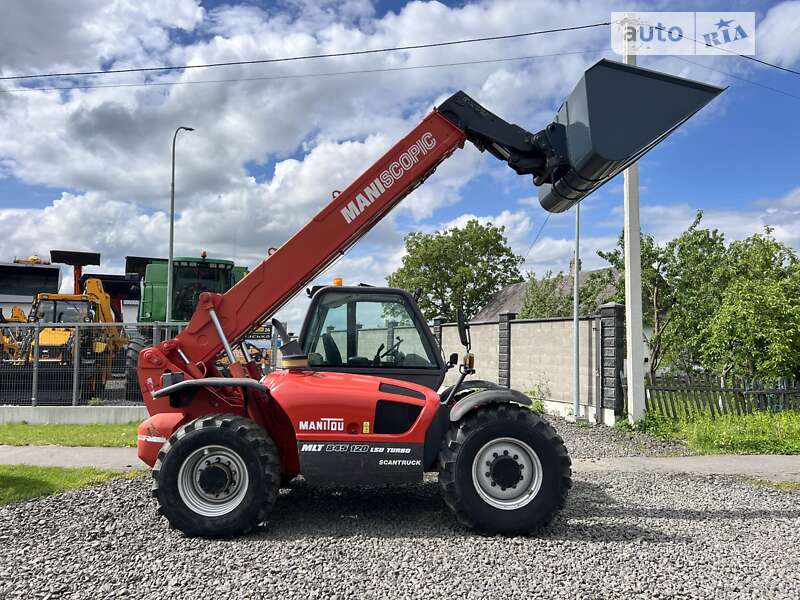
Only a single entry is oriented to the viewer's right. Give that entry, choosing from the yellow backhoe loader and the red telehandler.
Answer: the red telehandler

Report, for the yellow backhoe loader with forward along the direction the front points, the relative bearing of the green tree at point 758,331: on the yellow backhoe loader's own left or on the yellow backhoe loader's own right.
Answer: on the yellow backhoe loader's own left

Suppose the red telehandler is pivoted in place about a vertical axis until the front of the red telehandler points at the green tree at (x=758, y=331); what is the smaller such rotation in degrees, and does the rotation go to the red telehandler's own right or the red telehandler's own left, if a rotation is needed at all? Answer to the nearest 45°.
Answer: approximately 45° to the red telehandler's own left

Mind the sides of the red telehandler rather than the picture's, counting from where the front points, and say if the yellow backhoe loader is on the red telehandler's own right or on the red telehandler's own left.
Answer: on the red telehandler's own left

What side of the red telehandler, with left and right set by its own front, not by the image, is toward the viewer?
right

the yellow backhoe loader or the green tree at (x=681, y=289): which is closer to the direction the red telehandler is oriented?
the green tree

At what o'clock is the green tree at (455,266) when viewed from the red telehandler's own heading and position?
The green tree is roughly at 9 o'clock from the red telehandler.

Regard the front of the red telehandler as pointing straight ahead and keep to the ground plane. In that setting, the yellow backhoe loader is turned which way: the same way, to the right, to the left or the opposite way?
to the right
